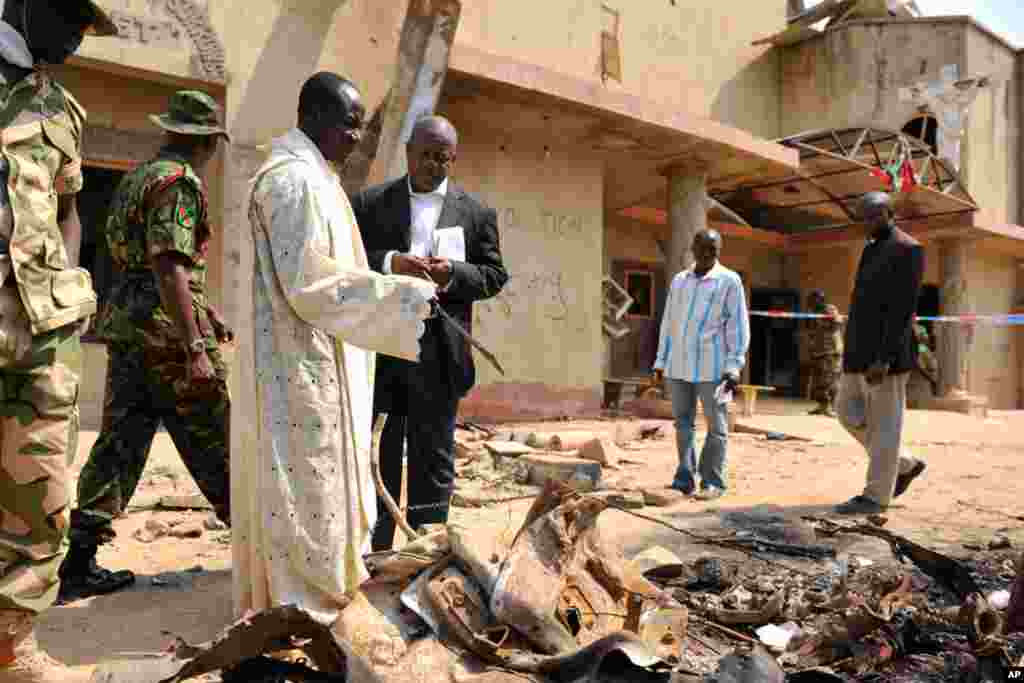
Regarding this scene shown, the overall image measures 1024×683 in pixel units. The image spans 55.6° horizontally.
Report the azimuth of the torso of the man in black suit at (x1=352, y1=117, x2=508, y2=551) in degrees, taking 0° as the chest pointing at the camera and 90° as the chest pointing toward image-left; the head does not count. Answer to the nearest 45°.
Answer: approximately 0°

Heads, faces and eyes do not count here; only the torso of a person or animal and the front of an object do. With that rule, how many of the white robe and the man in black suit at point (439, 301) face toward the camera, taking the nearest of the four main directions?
1

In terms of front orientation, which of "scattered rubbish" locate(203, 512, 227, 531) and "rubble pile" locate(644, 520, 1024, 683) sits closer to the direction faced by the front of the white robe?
the rubble pile

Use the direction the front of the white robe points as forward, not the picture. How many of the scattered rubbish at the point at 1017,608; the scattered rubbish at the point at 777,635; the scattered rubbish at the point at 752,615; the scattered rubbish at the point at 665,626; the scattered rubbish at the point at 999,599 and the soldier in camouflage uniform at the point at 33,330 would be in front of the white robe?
5

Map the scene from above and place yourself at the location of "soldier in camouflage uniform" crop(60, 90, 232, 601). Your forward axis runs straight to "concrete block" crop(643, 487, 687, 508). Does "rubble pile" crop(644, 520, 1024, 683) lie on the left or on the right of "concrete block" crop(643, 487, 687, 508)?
right

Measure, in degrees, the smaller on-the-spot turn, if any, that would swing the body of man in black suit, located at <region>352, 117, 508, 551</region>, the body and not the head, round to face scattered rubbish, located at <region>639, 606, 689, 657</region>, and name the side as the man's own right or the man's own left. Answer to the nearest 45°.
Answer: approximately 45° to the man's own left

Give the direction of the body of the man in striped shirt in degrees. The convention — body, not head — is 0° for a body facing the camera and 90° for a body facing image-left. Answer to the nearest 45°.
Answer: approximately 0°

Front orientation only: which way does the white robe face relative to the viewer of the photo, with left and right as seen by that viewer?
facing to the right of the viewer

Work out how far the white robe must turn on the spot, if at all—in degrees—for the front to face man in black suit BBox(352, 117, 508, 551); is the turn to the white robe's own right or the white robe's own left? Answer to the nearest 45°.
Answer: approximately 45° to the white robe's own left

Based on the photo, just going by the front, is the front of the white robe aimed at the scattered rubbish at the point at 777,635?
yes

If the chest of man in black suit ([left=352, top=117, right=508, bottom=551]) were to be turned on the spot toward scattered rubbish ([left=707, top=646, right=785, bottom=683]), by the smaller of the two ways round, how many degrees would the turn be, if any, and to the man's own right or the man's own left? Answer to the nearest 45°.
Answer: approximately 45° to the man's own left
